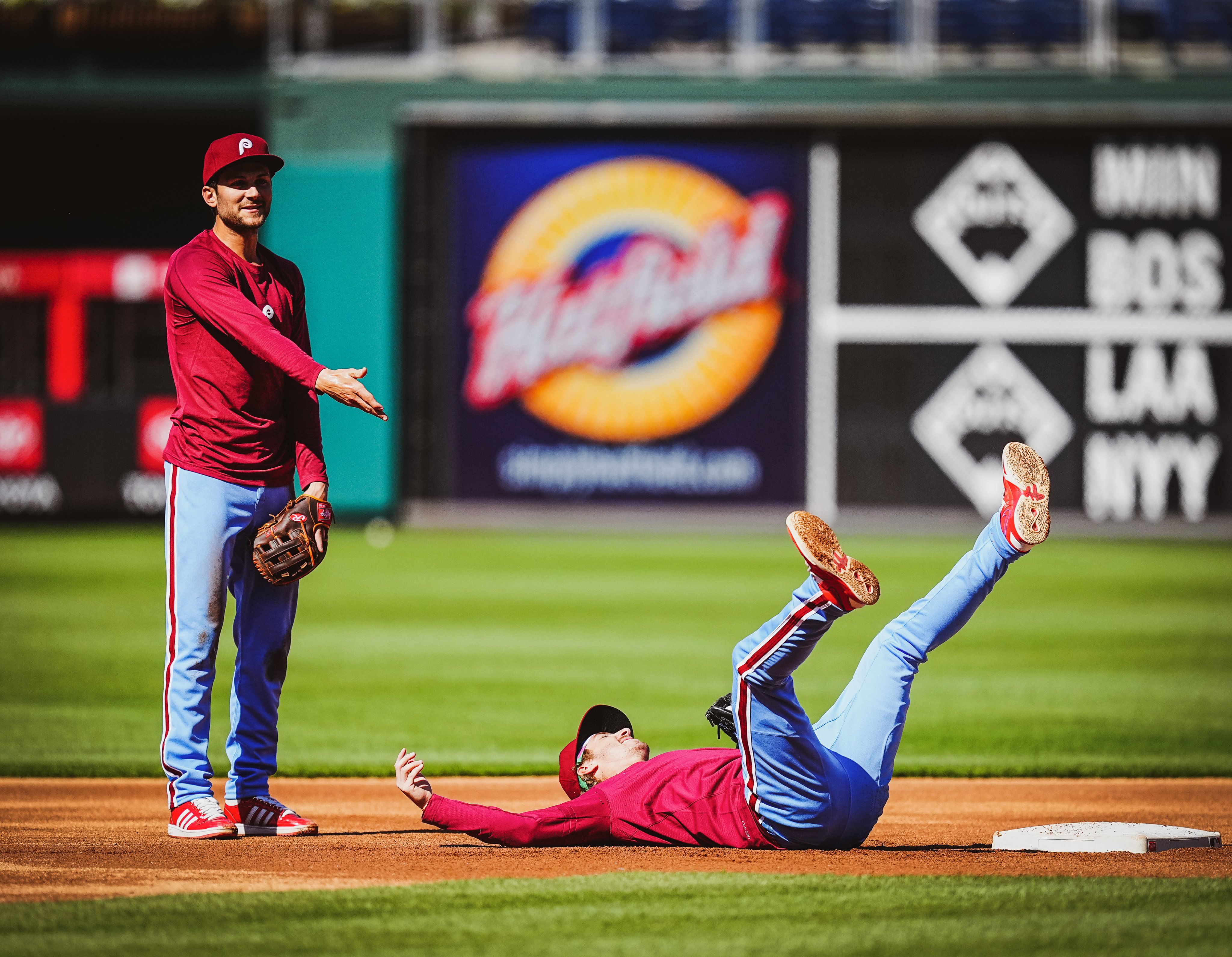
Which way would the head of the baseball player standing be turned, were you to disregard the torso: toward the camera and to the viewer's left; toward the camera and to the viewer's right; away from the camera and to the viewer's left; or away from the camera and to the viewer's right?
toward the camera and to the viewer's right

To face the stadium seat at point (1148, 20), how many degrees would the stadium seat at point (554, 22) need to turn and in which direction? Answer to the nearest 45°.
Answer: approximately 90° to its left

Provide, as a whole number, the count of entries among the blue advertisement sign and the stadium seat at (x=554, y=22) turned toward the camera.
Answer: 2

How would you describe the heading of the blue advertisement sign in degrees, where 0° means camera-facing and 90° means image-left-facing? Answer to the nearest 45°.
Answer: approximately 0°

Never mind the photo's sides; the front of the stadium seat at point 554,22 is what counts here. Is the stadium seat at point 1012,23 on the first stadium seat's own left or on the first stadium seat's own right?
on the first stadium seat's own left

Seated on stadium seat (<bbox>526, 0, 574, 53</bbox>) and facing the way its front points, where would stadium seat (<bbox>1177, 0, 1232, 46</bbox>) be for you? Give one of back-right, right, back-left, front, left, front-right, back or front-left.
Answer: left

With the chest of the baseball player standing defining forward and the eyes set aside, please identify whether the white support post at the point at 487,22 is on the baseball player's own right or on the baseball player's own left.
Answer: on the baseball player's own left

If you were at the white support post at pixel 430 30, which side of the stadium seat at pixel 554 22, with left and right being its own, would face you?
right

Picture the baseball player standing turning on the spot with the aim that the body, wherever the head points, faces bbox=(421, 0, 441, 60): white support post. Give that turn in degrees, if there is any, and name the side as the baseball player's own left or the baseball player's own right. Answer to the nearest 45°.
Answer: approximately 135° to the baseball player's own left

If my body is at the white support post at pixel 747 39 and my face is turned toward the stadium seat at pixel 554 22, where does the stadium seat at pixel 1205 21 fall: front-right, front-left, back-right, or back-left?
back-right
